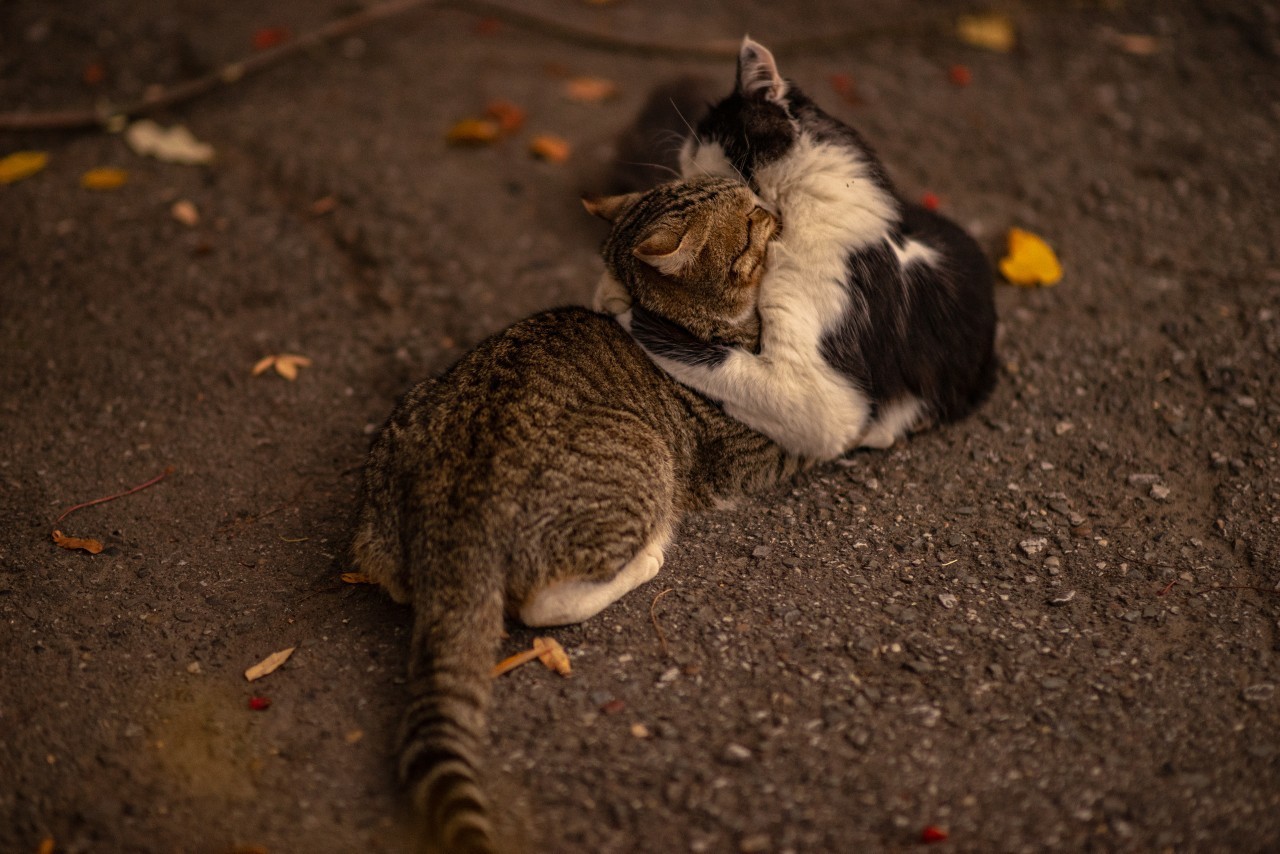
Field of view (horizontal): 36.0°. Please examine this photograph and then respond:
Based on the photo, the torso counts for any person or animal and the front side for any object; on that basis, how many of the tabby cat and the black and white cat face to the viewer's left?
1

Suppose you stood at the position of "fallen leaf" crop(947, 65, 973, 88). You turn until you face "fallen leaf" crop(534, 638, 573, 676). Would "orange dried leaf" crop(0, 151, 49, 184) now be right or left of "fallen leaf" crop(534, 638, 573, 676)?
right

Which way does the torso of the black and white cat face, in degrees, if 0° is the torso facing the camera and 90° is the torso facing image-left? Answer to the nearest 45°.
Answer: approximately 90°

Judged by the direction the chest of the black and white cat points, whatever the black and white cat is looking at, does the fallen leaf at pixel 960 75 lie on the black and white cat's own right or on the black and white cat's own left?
on the black and white cat's own right

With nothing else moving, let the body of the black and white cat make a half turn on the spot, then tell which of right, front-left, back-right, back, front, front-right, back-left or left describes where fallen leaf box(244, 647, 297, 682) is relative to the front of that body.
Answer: back-right

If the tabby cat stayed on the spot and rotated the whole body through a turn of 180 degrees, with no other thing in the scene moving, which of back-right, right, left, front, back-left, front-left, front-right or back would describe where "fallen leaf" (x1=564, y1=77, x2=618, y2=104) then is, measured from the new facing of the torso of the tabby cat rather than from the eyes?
back-right

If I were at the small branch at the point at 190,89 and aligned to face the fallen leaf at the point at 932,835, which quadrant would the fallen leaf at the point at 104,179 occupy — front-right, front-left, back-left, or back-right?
front-right

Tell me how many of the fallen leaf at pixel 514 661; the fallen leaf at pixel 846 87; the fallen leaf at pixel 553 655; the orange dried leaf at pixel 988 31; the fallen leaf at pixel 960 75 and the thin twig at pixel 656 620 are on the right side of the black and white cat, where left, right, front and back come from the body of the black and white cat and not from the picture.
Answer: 3

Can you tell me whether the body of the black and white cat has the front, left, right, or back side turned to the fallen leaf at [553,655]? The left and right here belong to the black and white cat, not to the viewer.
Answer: left

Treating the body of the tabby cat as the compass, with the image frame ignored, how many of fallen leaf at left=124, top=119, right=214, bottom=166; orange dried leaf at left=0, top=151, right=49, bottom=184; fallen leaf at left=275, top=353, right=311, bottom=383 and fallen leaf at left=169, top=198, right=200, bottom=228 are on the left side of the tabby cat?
4

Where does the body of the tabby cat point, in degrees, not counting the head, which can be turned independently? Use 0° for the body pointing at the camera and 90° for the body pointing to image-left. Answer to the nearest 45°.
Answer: approximately 225°

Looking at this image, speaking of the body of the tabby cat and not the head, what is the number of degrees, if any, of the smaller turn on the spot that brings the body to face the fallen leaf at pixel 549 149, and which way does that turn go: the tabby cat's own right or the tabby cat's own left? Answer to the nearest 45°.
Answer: approximately 45° to the tabby cat's own left

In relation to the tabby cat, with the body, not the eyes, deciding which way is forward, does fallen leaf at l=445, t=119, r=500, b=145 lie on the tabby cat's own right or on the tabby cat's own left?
on the tabby cat's own left
